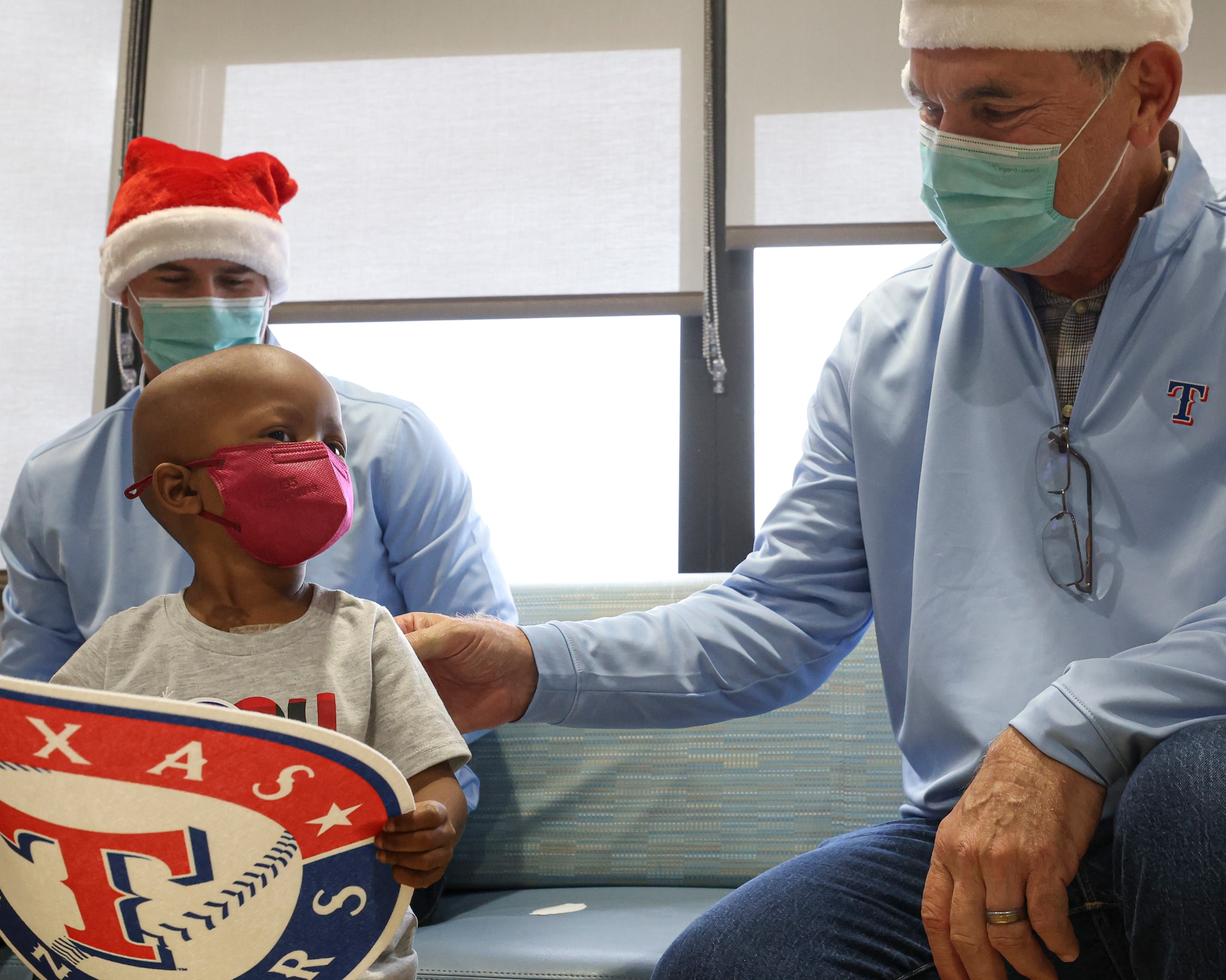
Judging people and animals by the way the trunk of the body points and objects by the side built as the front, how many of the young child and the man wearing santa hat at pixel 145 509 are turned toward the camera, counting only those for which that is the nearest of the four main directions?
2

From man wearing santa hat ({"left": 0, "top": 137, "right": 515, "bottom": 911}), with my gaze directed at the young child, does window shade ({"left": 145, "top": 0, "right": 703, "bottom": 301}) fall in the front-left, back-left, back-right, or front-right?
back-left

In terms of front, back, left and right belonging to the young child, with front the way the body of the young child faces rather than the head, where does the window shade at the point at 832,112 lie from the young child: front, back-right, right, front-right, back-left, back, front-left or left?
back-left

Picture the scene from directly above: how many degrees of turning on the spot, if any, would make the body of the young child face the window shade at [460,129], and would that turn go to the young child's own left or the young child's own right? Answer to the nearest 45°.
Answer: approximately 180°

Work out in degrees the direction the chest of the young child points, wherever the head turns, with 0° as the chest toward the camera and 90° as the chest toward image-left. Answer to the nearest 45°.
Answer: approximately 0°

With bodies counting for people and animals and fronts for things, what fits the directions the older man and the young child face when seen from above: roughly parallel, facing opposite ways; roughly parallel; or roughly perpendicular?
roughly perpendicular

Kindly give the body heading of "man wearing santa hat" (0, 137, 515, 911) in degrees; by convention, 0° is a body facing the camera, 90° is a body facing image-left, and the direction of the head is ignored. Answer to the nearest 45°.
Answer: approximately 0°

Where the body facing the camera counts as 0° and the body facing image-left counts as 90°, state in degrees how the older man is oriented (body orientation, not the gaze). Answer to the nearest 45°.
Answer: approximately 45°

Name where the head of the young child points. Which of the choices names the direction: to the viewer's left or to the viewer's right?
to the viewer's right

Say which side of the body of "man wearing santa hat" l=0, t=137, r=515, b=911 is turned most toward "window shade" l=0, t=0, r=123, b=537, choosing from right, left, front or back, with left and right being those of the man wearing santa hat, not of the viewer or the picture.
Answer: back

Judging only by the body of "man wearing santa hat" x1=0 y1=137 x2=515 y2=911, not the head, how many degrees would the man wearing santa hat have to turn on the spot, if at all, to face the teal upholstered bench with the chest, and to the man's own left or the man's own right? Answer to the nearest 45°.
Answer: approximately 90° to the man's own left
